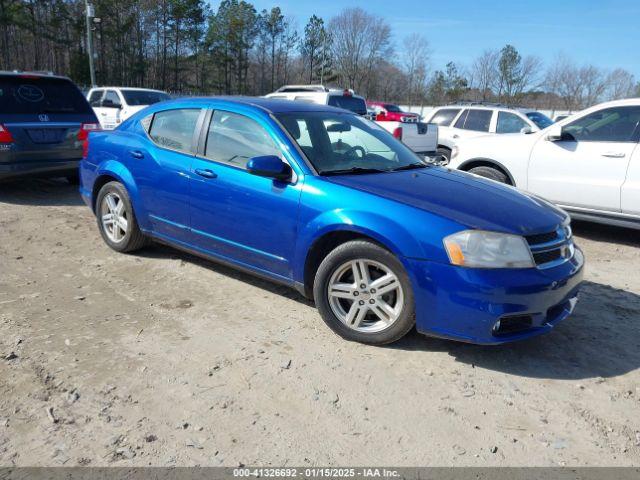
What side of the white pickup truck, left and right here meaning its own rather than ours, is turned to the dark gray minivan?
left

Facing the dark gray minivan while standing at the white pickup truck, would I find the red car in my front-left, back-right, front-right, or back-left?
back-right

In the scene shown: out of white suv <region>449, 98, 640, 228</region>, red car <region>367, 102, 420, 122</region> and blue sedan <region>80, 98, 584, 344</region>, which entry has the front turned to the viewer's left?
the white suv

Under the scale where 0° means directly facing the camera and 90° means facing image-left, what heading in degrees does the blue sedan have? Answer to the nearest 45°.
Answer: approximately 315°

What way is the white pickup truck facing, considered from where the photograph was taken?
facing away from the viewer and to the left of the viewer

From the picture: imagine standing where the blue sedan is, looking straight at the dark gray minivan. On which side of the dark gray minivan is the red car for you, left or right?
right

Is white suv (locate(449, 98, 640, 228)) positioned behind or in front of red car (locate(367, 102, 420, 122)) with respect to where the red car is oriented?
in front

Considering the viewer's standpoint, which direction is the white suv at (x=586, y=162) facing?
facing to the left of the viewer

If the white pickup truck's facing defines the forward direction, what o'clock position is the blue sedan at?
The blue sedan is roughly at 8 o'clock from the white pickup truck.
